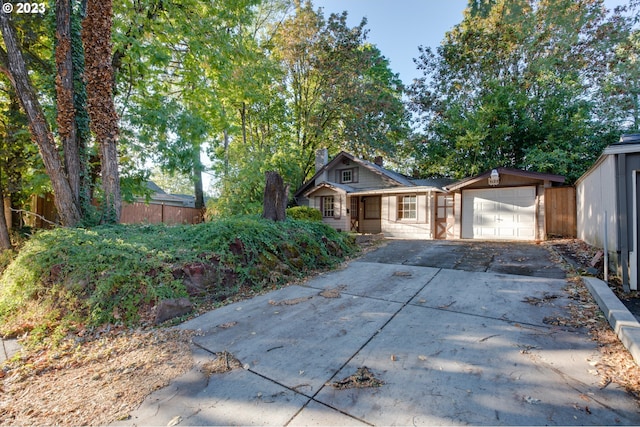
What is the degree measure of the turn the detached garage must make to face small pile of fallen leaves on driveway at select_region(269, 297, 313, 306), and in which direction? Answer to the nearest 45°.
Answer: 0° — it already faces it

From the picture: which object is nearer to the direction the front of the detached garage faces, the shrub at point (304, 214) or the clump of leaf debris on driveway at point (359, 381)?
the clump of leaf debris on driveway

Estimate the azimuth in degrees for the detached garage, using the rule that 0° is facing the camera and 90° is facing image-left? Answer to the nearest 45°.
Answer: approximately 0°

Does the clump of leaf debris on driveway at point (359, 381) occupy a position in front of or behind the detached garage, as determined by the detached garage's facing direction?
in front

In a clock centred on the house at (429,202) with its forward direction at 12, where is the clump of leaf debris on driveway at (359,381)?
The clump of leaf debris on driveway is roughly at 12 o'clock from the house.

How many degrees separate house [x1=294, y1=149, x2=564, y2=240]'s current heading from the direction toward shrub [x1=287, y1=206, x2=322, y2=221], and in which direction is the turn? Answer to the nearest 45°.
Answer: approximately 90° to its right

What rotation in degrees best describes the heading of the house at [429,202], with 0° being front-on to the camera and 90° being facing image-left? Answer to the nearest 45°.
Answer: approximately 0°

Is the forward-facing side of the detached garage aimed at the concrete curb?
yes

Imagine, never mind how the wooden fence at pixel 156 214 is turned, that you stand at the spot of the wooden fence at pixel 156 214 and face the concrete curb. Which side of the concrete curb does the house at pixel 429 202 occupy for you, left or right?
left
